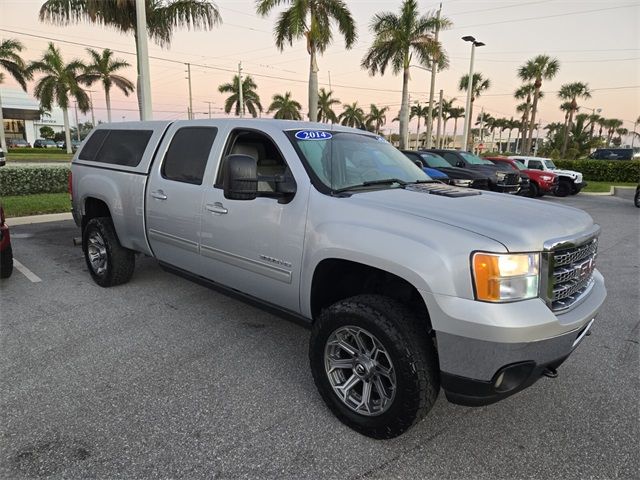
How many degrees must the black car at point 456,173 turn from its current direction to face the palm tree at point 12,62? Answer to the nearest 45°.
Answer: approximately 180°

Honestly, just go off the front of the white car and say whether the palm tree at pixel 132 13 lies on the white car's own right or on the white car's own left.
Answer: on the white car's own right

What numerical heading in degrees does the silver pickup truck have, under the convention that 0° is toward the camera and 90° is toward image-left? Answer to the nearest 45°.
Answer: approximately 315°

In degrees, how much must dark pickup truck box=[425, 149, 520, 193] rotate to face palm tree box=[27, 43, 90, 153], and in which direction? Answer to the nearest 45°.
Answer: approximately 180°

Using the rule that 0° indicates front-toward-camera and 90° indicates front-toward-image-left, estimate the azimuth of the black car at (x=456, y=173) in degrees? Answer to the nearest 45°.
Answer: approximately 315°

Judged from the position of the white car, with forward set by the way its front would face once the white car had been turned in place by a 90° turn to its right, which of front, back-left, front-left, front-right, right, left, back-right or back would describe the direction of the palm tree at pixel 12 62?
front-right

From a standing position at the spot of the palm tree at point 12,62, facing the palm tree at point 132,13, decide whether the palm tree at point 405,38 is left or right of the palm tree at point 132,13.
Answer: left

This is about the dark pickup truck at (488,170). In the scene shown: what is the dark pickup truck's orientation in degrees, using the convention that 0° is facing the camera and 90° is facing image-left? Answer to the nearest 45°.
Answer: approximately 315°
